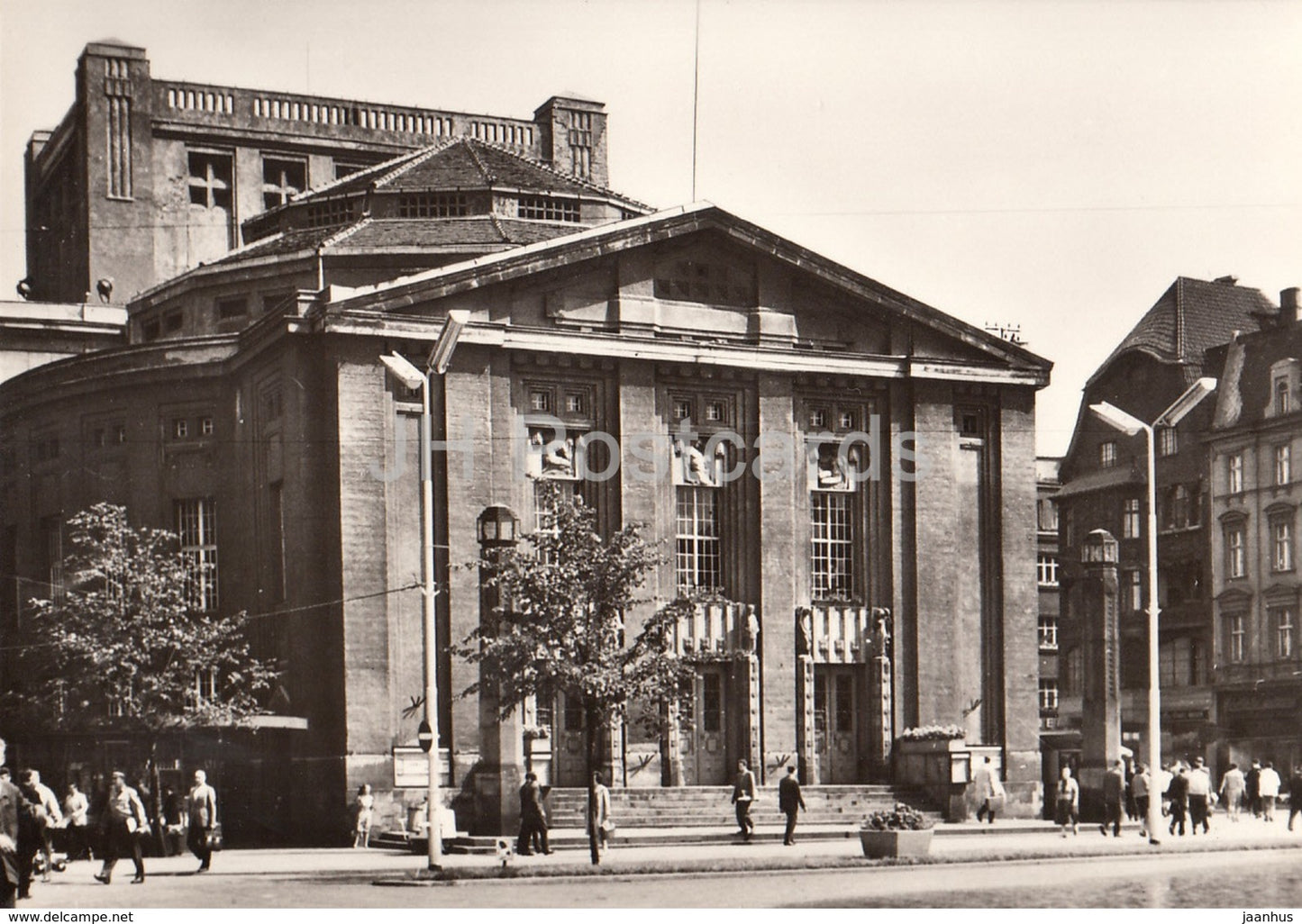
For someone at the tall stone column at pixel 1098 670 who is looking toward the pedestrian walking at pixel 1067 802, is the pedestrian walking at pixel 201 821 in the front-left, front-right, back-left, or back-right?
front-right

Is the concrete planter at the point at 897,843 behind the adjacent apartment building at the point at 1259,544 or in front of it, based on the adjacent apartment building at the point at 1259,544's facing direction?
in front

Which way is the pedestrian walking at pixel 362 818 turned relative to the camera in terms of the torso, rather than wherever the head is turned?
toward the camera

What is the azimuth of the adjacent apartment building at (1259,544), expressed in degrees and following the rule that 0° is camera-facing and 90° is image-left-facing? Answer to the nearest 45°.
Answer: approximately 45°

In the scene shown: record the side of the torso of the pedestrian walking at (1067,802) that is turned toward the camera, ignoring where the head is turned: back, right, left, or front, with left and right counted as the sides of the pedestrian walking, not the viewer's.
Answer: front

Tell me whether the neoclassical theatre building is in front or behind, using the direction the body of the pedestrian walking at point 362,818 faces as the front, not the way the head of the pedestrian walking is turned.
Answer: behind

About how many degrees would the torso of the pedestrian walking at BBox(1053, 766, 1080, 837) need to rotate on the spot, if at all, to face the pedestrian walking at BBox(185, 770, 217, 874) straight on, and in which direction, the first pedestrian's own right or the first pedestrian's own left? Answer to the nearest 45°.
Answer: approximately 45° to the first pedestrian's own right

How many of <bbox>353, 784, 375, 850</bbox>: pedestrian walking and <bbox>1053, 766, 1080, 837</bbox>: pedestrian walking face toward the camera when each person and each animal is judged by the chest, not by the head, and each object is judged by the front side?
2
